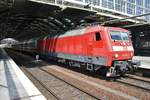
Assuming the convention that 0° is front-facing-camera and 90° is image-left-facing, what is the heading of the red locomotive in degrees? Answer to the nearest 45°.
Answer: approximately 315°
